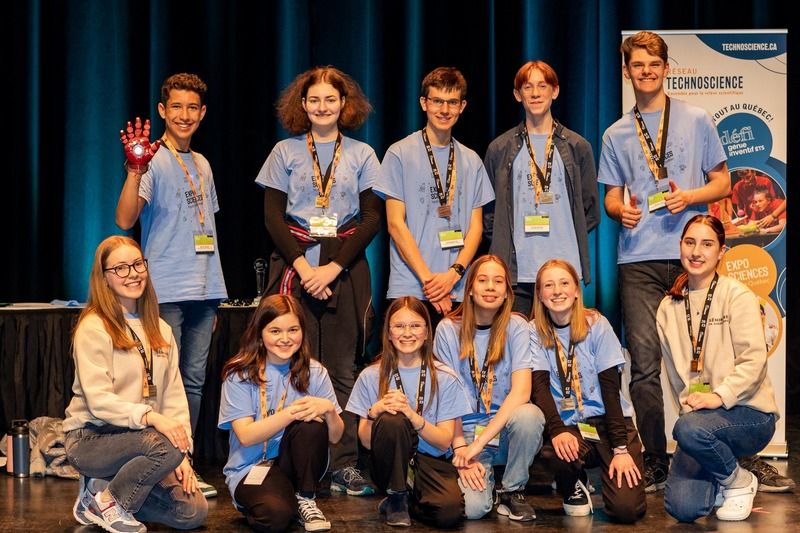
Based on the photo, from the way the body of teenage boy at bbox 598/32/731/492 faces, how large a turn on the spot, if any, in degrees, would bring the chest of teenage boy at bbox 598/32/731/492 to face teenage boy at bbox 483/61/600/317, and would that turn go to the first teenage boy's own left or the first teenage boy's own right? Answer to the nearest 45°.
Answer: approximately 90° to the first teenage boy's own right

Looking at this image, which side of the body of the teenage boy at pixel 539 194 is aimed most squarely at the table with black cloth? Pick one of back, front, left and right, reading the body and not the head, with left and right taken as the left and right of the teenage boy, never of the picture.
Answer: right

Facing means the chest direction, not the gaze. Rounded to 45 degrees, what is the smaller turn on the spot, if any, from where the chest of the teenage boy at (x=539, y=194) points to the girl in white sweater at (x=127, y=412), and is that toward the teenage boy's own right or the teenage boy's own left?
approximately 45° to the teenage boy's own right

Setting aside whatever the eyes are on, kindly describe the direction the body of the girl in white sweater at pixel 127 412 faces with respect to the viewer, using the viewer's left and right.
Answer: facing the viewer and to the right of the viewer

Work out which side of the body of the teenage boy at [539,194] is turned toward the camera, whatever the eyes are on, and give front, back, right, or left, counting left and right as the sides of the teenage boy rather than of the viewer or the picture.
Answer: front

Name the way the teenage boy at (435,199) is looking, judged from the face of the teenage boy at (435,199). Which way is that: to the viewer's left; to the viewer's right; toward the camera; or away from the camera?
toward the camera

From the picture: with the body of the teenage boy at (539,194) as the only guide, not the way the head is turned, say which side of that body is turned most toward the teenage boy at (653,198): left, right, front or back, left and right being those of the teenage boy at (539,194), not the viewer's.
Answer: left

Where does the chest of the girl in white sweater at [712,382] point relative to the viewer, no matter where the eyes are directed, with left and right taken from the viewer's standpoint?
facing the viewer and to the left of the viewer

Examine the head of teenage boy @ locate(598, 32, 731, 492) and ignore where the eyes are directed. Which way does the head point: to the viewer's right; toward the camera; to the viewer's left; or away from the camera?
toward the camera

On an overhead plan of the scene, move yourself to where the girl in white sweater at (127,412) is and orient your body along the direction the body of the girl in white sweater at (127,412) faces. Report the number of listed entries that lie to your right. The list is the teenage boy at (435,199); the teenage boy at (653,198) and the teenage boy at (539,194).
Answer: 0

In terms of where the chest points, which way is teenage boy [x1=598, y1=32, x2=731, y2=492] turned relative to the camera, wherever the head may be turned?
toward the camera

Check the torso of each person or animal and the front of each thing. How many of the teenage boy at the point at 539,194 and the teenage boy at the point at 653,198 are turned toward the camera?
2
